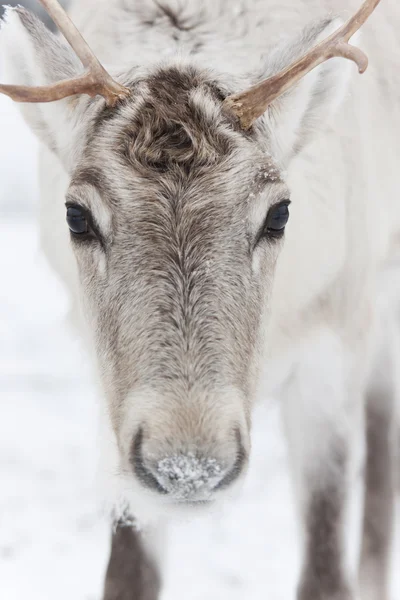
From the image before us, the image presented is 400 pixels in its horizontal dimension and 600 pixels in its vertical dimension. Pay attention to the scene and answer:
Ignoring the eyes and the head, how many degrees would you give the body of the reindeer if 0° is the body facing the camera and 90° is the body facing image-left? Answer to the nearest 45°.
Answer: approximately 0°
